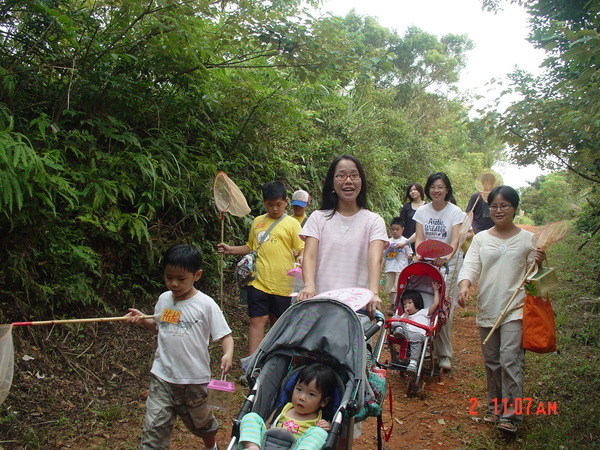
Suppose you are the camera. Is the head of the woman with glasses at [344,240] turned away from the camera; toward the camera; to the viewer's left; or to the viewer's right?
toward the camera

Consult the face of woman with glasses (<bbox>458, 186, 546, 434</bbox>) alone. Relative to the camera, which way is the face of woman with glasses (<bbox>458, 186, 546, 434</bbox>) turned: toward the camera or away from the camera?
toward the camera

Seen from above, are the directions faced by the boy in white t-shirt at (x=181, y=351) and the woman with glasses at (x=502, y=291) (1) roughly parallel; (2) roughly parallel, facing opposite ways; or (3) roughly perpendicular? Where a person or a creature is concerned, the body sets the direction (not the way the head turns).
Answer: roughly parallel

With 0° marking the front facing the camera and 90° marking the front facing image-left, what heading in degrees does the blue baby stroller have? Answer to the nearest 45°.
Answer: approximately 45°

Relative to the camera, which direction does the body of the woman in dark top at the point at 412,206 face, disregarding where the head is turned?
toward the camera

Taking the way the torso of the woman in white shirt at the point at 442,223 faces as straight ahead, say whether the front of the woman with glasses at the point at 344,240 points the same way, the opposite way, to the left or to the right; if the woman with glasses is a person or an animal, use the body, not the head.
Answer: the same way

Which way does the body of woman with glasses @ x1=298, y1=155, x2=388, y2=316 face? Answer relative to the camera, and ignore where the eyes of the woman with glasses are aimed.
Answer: toward the camera

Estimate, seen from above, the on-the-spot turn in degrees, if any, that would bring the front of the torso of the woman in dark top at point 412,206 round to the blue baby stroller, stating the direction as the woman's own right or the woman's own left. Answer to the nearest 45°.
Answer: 0° — they already face it

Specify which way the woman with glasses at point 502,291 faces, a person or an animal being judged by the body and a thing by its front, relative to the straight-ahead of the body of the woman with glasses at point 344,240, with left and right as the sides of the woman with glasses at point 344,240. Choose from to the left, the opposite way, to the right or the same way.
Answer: the same way
